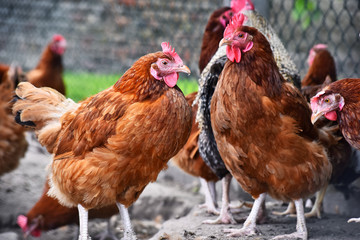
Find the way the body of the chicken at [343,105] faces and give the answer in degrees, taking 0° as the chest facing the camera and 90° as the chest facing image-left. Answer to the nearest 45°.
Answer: approximately 90°

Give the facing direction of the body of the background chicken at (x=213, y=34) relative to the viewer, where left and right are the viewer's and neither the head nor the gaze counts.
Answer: facing to the right of the viewer

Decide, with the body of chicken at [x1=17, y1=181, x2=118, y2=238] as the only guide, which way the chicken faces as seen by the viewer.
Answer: to the viewer's left

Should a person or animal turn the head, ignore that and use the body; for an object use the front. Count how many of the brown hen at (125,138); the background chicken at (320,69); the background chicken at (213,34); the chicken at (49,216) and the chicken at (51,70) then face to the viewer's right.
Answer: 3

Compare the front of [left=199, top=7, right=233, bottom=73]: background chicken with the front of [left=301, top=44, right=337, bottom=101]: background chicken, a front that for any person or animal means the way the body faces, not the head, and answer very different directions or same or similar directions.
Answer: very different directions

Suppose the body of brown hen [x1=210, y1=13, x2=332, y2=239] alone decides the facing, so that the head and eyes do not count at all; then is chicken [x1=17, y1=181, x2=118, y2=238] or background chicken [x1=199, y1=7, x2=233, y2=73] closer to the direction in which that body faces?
the chicken

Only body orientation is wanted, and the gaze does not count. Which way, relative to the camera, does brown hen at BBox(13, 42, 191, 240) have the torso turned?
to the viewer's right

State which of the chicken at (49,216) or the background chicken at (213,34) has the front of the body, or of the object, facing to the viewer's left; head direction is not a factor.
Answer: the chicken

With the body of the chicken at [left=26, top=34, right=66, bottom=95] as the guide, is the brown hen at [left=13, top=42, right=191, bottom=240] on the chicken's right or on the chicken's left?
on the chicken's right

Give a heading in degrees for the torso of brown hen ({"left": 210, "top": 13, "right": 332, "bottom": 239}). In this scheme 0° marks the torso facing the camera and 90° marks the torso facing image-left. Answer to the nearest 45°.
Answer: approximately 45°

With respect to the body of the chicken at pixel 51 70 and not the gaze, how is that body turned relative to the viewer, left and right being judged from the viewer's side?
facing to the right of the viewer

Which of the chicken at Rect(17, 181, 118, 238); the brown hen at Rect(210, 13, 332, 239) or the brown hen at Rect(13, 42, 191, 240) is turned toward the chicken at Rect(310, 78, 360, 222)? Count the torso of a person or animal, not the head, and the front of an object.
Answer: the brown hen at Rect(13, 42, 191, 240)
